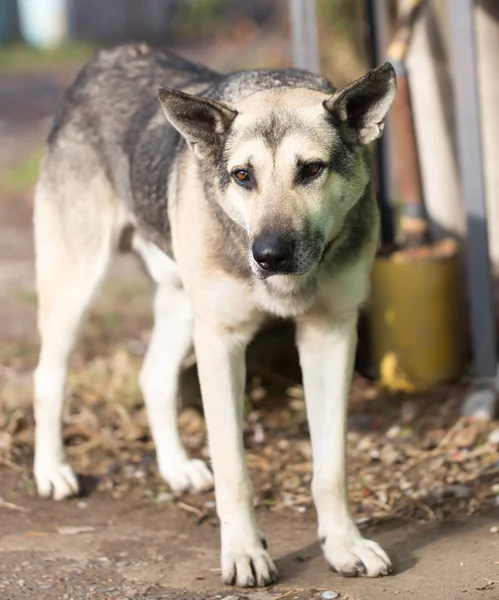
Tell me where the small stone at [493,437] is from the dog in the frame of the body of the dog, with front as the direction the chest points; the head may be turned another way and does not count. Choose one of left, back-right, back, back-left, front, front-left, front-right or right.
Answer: left

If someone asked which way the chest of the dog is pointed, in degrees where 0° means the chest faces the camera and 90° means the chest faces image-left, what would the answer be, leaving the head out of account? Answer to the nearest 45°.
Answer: approximately 315°

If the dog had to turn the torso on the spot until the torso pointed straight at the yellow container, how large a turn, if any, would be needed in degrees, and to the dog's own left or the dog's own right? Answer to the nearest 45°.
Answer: approximately 90° to the dog's own left

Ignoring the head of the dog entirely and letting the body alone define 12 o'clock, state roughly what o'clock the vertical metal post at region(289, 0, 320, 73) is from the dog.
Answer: The vertical metal post is roughly at 8 o'clock from the dog.

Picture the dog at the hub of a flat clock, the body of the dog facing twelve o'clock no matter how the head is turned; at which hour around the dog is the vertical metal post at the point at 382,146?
The vertical metal post is roughly at 8 o'clock from the dog.

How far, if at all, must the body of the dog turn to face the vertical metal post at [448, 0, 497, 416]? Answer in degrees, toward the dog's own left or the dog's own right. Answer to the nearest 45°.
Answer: approximately 90° to the dog's own left
